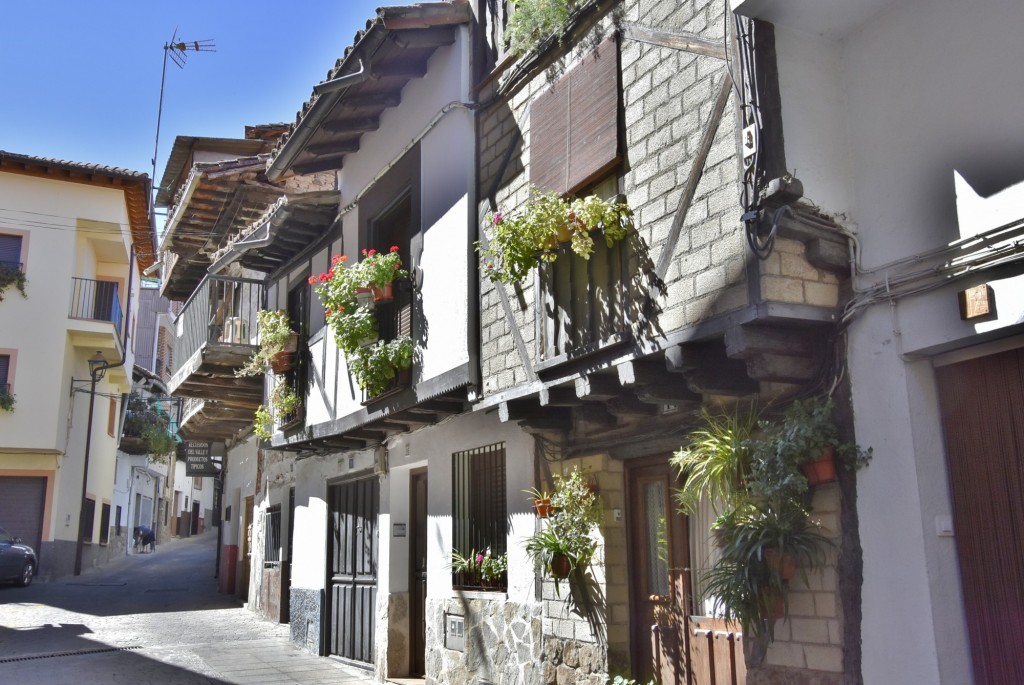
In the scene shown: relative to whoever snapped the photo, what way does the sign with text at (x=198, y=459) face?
facing the viewer

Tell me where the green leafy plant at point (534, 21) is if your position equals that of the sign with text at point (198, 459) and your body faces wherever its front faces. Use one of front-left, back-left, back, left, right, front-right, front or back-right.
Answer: front

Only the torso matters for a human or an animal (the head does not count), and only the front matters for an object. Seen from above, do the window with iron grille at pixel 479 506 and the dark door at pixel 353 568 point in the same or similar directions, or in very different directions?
same or similar directions

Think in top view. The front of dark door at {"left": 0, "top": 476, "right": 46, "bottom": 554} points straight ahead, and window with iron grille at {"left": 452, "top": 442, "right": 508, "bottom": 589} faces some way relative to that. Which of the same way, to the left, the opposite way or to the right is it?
to the right

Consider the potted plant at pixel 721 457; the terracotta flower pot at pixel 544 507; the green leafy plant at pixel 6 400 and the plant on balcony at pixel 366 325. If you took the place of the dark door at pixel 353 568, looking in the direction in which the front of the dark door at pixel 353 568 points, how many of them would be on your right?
1

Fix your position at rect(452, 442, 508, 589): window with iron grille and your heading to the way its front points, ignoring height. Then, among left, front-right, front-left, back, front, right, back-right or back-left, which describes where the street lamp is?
right

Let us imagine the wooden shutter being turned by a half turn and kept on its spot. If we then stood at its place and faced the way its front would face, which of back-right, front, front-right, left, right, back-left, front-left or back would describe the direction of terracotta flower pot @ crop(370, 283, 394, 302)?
left

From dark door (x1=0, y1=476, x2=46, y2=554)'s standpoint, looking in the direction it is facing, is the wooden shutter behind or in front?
in front

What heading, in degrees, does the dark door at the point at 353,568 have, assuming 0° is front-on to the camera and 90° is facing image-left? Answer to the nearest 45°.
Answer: approximately 45°

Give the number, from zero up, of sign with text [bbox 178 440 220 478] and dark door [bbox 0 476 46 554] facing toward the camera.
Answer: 2

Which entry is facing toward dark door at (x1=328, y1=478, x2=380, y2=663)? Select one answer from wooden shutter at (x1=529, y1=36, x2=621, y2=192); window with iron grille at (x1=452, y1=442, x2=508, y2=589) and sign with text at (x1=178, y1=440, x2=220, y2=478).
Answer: the sign with text

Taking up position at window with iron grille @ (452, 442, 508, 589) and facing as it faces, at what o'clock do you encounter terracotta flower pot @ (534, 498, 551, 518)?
The terracotta flower pot is roughly at 10 o'clock from the window with iron grille.

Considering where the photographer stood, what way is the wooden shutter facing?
facing the viewer and to the left of the viewer

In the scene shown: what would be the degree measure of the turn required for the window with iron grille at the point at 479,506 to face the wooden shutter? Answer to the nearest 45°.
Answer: approximately 45° to its left

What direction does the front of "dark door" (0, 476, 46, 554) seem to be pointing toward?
toward the camera

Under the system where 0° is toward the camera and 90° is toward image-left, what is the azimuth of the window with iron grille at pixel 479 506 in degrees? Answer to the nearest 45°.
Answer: approximately 45°

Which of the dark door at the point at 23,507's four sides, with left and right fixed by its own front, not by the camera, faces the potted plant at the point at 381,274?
front

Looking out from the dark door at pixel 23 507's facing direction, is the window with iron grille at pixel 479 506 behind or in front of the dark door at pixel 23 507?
in front

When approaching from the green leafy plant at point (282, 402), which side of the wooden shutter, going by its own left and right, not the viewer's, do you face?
right
